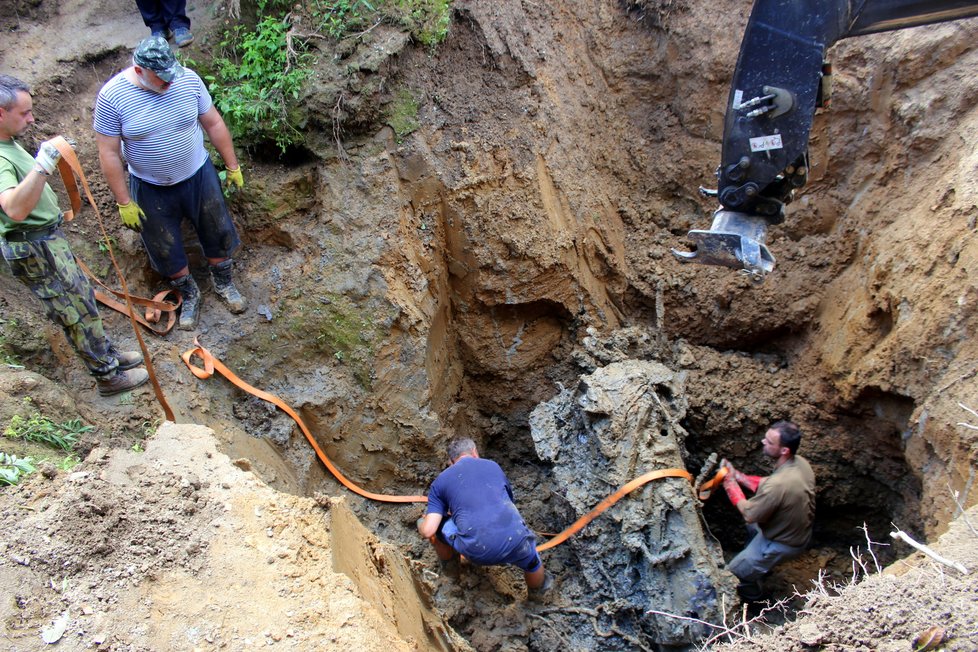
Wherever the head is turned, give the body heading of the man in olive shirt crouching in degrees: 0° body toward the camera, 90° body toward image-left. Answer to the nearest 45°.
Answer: approximately 90°

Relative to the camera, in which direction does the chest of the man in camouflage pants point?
to the viewer's right

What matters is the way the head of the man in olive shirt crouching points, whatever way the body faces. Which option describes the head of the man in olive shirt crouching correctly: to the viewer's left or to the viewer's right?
to the viewer's left

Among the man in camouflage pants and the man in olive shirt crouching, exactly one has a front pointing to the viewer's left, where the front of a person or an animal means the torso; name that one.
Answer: the man in olive shirt crouching

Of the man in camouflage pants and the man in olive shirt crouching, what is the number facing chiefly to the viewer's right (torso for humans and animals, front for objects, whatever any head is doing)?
1

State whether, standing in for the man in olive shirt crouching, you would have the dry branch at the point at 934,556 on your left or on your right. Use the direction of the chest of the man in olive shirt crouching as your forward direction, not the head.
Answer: on your left

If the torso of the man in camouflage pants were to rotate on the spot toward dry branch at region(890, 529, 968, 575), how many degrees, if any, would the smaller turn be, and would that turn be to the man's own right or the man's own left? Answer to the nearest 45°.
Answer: approximately 45° to the man's own right

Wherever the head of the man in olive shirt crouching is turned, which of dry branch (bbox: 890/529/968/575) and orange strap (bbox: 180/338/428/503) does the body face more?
the orange strap
